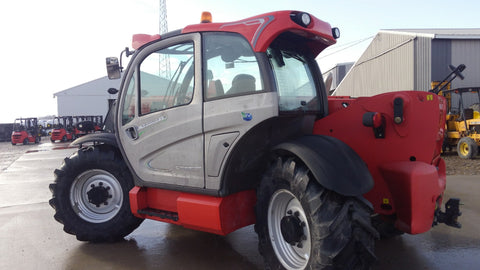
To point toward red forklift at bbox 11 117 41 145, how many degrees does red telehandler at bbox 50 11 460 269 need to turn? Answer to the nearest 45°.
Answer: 0° — it already faces it

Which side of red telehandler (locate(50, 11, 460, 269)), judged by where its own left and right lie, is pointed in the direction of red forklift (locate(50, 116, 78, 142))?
front

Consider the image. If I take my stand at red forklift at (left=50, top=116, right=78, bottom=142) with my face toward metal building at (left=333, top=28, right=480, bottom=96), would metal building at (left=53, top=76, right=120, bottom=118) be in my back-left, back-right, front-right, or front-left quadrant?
back-left

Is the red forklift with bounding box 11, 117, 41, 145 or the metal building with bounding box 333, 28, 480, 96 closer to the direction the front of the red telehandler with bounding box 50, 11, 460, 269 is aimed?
the red forklift

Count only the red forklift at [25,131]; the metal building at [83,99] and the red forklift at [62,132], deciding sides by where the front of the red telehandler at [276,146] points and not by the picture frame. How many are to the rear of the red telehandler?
0

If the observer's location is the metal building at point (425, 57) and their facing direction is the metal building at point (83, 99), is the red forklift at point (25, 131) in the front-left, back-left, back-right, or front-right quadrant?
front-left

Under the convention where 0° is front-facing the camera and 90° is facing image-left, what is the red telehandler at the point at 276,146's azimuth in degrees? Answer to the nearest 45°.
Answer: approximately 135°

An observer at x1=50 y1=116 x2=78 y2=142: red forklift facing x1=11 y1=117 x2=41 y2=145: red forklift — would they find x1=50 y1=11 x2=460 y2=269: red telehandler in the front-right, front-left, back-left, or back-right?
back-left

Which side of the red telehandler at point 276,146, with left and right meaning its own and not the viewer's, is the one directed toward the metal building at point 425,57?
right

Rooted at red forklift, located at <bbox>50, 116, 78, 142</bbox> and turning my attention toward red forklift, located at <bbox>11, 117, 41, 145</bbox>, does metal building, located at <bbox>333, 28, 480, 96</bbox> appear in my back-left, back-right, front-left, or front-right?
back-left

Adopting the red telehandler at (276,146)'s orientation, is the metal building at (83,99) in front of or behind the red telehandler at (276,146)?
in front
